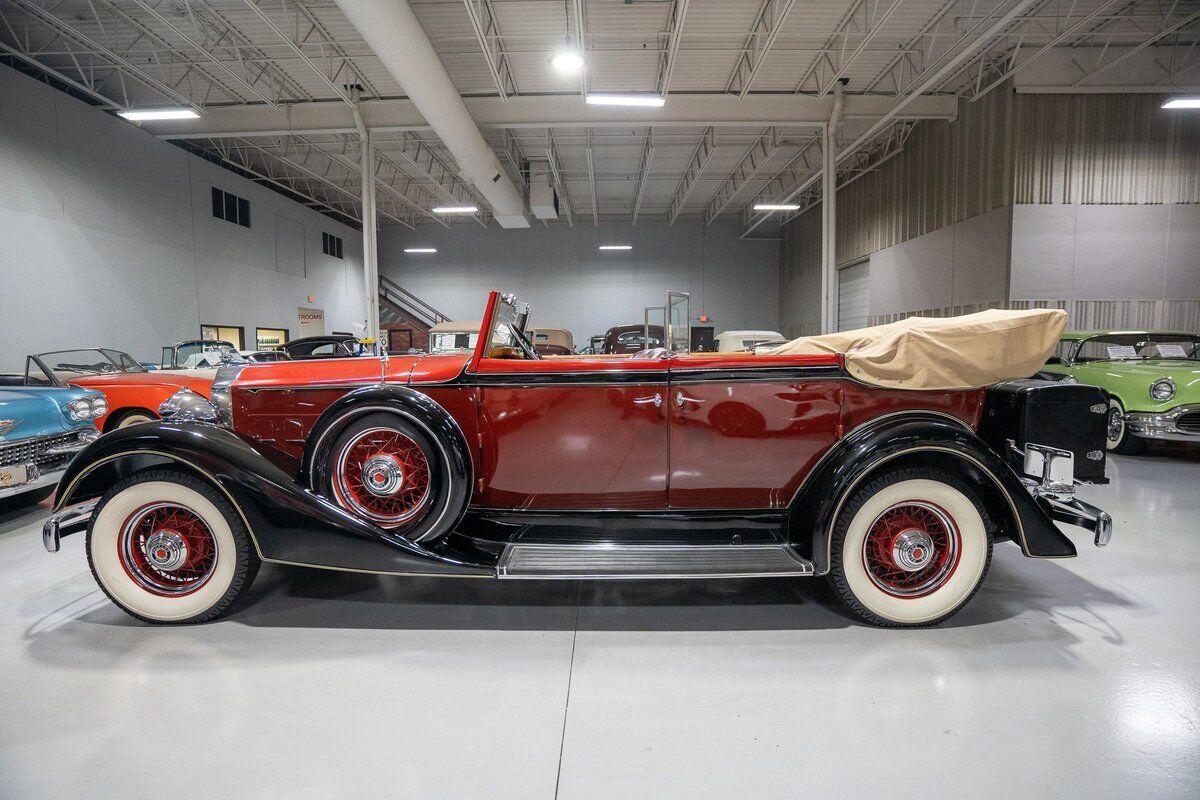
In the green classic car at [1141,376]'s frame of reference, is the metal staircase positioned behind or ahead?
behind

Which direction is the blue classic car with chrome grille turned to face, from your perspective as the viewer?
facing the viewer and to the right of the viewer

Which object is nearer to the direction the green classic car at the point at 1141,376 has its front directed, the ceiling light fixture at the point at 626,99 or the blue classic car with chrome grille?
the blue classic car with chrome grille

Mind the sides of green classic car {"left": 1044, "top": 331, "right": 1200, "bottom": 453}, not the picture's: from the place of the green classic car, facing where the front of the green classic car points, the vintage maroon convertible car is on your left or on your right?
on your right

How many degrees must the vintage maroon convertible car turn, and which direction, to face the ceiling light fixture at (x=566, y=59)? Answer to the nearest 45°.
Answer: approximately 90° to its right

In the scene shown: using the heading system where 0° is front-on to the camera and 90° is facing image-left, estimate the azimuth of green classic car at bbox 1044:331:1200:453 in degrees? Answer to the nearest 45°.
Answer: approximately 315°

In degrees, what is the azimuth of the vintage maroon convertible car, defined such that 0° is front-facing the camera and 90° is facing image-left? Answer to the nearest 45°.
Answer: approximately 90°

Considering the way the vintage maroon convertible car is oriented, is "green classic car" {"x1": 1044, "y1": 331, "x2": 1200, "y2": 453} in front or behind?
behind

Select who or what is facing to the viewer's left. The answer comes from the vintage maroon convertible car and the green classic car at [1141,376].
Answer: the vintage maroon convertible car

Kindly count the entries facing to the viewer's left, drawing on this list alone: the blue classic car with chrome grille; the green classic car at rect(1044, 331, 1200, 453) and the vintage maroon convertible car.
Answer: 1

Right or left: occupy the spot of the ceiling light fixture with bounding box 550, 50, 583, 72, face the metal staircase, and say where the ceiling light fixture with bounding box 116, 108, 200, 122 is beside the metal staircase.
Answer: left
